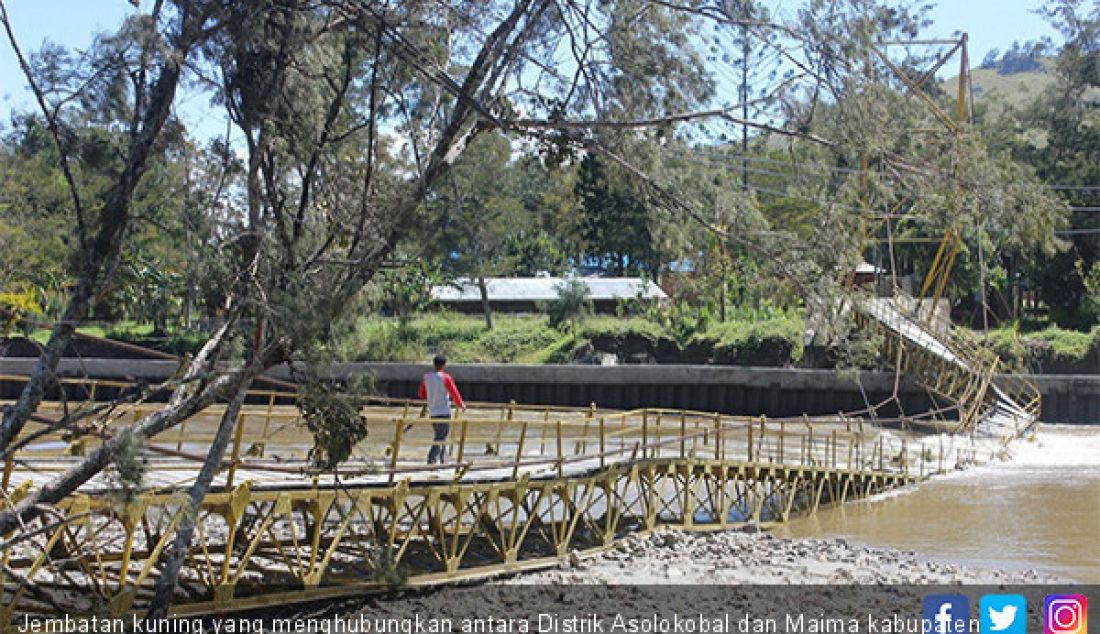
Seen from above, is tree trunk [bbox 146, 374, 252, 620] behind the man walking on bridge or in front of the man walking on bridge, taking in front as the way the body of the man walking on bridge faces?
behind

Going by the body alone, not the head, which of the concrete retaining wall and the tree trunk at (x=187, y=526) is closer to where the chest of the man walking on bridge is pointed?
the concrete retaining wall

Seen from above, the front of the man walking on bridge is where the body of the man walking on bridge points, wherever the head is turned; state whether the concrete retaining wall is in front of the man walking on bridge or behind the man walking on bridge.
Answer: in front

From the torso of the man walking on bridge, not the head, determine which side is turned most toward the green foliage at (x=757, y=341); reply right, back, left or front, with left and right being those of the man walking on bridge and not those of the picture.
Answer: front

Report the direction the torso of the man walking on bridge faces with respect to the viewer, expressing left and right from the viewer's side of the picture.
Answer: facing away from the viewer and to the right of the viewer

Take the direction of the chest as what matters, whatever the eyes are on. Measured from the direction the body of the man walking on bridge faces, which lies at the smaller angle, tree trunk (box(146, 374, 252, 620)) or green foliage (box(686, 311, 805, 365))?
the green foliage
